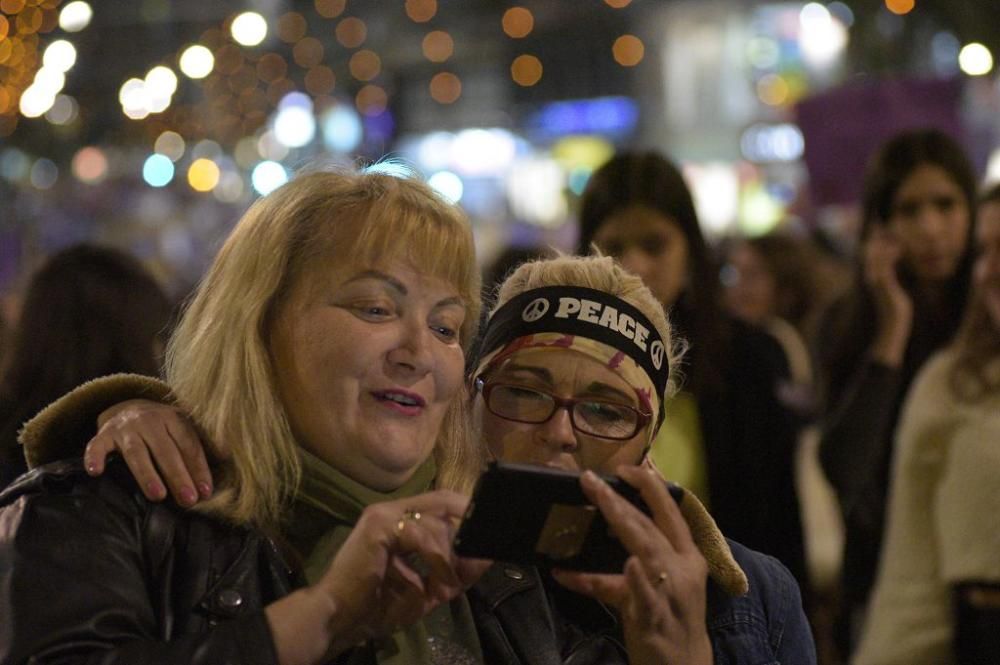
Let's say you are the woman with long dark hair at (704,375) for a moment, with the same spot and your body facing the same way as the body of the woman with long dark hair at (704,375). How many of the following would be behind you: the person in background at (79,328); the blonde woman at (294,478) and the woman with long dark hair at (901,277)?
1

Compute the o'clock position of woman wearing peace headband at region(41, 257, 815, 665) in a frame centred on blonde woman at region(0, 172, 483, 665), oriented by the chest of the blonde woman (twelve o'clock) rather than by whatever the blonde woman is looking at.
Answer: The woman wearing peace headband is roughly at 10 o'clock from the blonde woman.

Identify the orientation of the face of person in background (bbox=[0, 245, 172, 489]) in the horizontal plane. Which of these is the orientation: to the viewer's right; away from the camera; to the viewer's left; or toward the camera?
away from the camera

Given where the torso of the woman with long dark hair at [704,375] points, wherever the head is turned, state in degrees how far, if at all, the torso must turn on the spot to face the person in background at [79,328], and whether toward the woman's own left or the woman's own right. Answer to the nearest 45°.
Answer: approximately 45° to the woman's own right

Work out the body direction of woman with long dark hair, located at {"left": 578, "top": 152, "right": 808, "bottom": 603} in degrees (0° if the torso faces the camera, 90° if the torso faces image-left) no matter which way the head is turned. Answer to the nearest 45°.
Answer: approximately 45°

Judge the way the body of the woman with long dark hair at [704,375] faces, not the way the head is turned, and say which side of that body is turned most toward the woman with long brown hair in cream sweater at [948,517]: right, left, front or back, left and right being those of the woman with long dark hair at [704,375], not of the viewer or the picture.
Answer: left

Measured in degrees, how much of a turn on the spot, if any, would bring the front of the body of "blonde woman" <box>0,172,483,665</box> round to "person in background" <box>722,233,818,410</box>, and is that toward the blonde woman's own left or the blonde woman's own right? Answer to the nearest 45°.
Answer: approximately 90° to the blonde woman's own left

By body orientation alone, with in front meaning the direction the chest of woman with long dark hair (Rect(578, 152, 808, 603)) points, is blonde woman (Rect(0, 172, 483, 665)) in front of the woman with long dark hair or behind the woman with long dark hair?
in front

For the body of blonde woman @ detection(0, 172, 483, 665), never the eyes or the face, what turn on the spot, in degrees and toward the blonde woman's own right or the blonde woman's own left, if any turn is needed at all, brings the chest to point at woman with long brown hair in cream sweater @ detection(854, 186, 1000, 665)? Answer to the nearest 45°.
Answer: approximately 90° to the blonde woman's own left
